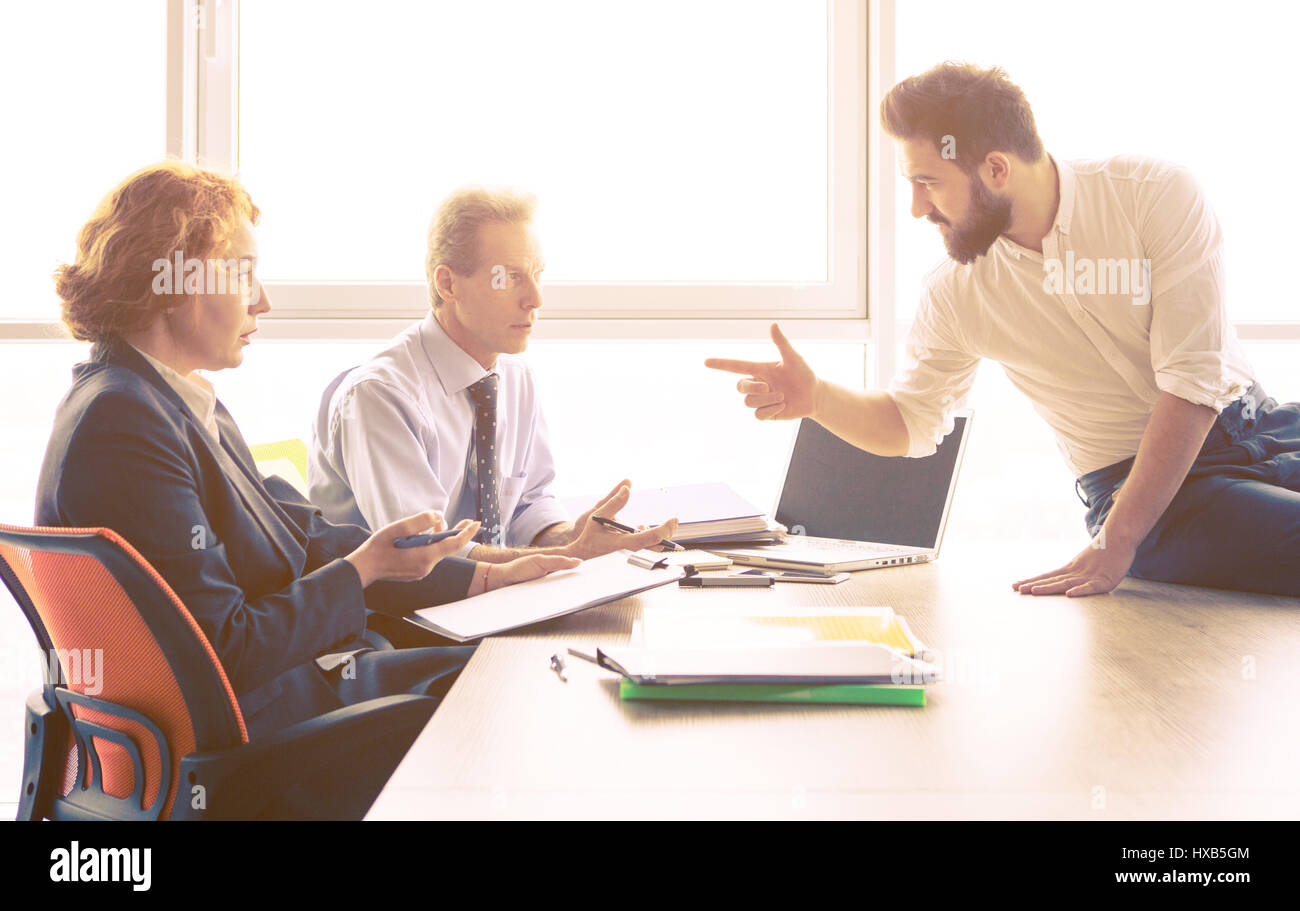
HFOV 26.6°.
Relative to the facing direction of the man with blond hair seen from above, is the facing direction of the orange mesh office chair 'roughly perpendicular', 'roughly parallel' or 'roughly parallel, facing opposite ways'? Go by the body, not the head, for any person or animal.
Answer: roughly perpendicular

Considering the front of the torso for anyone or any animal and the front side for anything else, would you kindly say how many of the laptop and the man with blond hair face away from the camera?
0

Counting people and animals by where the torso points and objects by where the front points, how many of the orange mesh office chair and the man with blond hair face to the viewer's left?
0

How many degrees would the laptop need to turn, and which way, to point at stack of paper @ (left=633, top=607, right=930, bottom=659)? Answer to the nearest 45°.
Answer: approximately 45° to its left

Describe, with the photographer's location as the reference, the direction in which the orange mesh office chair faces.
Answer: facing away from the viewer and to the right of the viewer

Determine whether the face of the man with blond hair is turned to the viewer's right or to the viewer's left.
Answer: to the viewer's right

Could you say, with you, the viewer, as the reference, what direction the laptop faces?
facing the viewer and to the left of the viewer

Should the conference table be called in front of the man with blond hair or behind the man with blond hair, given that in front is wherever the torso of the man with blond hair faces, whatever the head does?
in front
